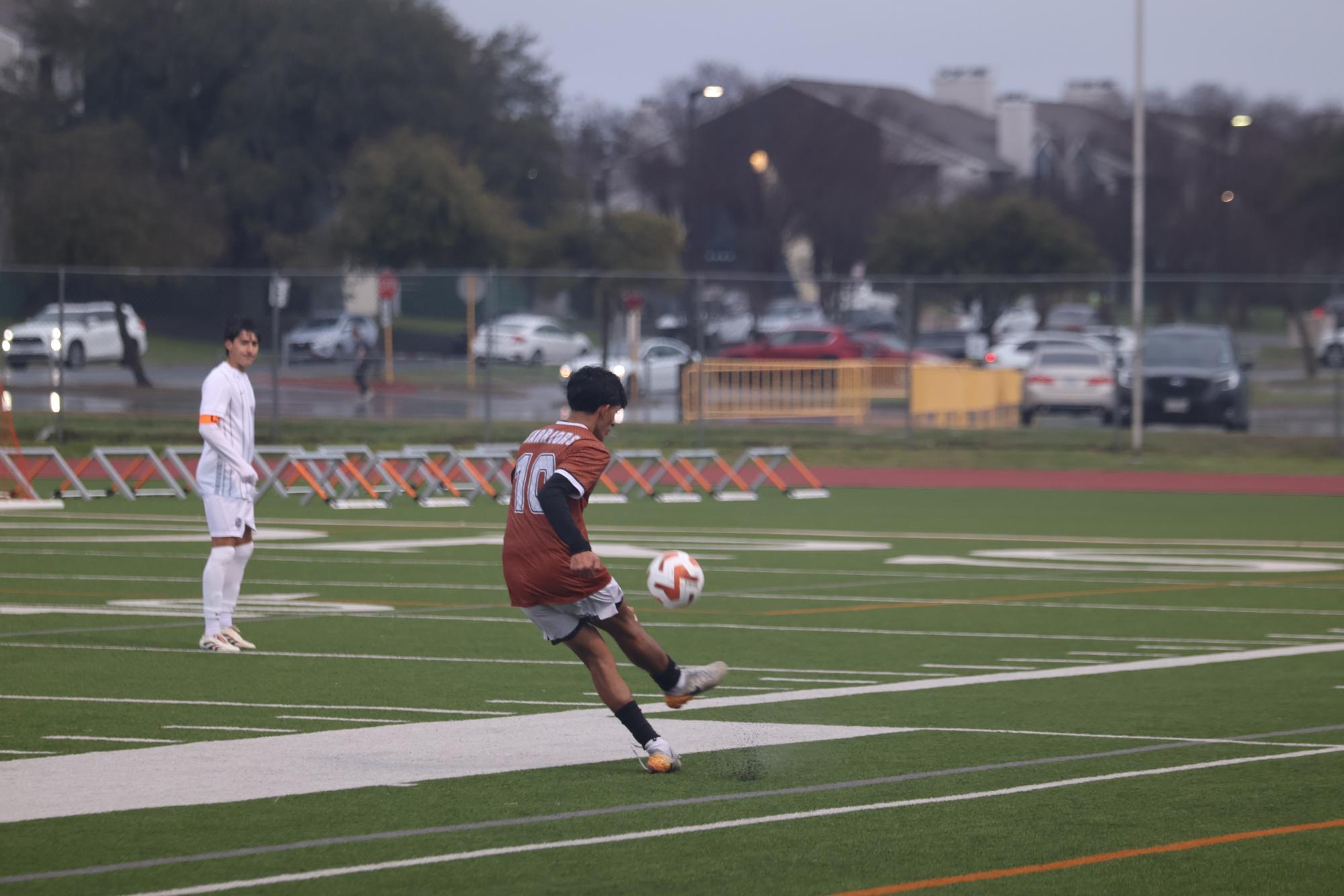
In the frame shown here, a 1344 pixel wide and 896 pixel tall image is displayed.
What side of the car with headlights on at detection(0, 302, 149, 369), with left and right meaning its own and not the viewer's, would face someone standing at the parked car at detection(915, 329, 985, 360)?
back

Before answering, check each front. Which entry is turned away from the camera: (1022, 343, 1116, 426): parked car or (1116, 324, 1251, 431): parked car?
(1022, 343, 1116, 426): parked car

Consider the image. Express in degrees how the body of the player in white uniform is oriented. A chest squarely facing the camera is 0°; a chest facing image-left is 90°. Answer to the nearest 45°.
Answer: approximately 315°

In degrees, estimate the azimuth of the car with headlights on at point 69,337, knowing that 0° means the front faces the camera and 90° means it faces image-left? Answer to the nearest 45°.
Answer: approximately 45°

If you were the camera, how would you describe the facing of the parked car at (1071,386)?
facing away from the viewer

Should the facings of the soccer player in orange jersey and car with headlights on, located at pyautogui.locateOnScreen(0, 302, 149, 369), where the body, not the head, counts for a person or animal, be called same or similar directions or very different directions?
very different directions

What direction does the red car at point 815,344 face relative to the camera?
to the viewer's left

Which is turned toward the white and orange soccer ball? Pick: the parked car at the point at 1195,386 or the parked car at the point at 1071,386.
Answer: the parked car at the point at 1195,386

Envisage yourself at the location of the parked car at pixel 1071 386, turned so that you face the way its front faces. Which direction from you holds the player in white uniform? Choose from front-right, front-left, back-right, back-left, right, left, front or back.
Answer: back

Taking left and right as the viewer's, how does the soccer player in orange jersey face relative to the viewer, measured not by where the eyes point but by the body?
facing away from the viewer and to the right of the viewer

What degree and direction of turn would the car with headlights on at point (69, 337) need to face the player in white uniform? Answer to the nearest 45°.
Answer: approximately 45° to its left

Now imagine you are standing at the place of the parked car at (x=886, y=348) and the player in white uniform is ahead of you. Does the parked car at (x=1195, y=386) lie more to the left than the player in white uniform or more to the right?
left

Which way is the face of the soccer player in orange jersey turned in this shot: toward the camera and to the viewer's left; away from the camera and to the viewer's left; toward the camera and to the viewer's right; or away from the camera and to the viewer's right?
away from the camera and to the viewer's right
